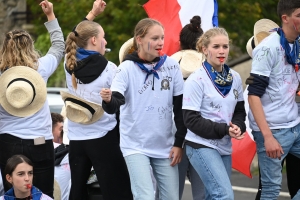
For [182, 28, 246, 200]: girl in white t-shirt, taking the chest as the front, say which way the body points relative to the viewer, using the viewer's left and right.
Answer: facing the viewer and to the right of the viewer

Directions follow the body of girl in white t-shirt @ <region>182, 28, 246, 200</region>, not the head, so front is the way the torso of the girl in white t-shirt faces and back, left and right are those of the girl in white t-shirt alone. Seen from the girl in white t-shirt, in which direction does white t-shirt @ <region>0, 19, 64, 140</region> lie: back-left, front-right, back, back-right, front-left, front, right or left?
back-right

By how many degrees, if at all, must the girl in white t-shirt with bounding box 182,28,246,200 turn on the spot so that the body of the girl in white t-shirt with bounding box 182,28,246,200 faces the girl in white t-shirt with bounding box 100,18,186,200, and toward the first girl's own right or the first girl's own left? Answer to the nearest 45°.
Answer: approximately 135° to the first girl's own right
